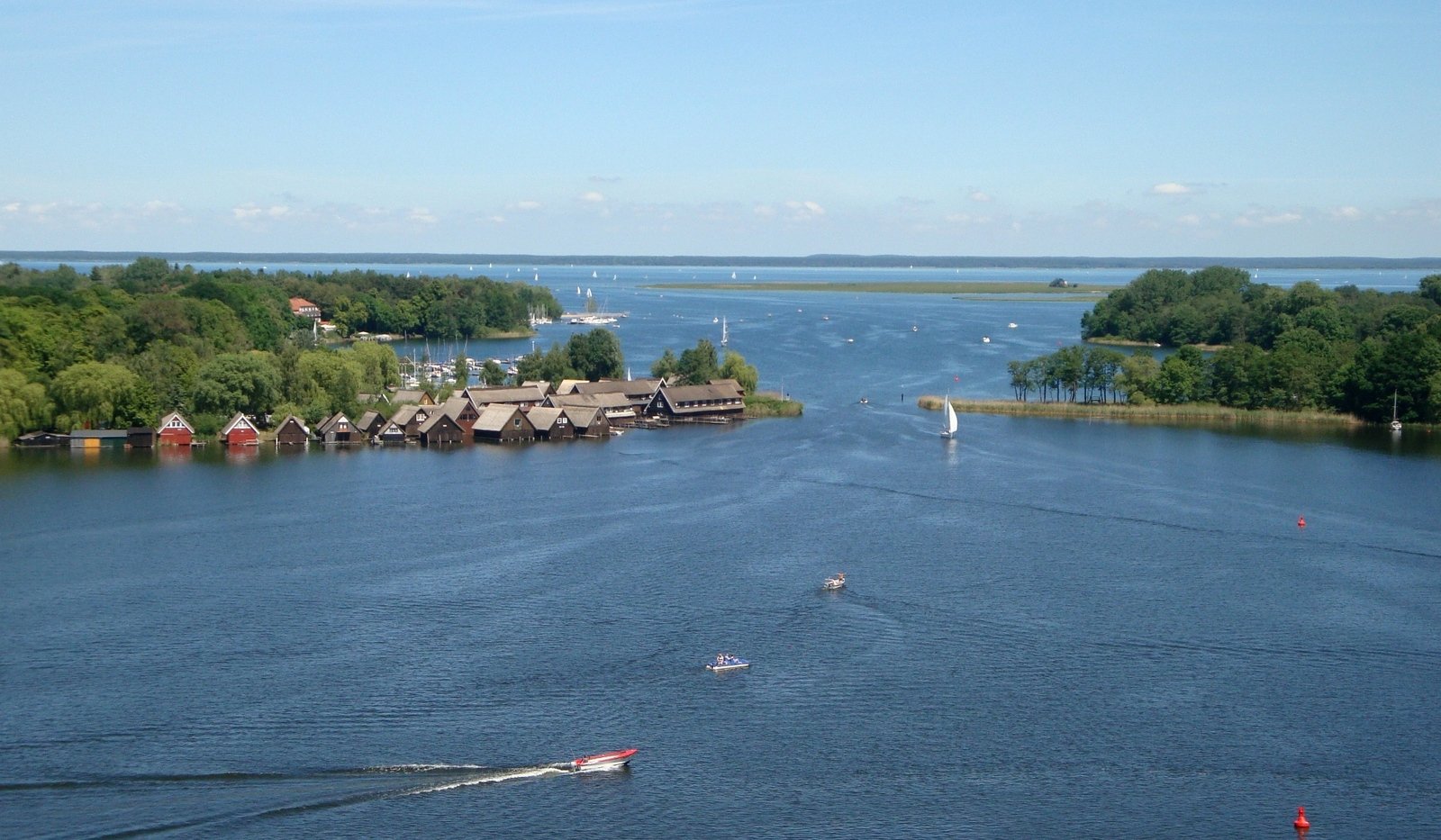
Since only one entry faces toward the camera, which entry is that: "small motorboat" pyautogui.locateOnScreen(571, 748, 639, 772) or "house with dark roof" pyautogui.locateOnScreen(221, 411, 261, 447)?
the house with dark roof

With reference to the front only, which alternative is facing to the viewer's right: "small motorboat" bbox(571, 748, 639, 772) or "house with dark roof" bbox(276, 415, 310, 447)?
the small motorboat

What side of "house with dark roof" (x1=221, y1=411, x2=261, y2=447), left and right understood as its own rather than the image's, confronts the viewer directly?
front

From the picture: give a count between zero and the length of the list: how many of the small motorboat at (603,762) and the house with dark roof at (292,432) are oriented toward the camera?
1

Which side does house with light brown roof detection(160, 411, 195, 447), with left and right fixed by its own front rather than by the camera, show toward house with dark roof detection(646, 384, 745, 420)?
left

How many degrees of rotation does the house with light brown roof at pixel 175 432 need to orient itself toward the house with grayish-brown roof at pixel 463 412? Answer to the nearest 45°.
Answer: approximately 90° to its left

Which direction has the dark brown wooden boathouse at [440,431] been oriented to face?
toward the camera

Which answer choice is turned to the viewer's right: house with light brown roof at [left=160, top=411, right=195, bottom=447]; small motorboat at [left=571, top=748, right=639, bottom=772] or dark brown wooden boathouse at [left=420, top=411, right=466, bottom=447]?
the small motorboat

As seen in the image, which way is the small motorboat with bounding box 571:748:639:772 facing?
to the viewer's right

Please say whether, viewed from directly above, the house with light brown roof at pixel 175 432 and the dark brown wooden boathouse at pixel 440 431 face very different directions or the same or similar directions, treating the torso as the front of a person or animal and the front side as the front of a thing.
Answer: same or similar directions

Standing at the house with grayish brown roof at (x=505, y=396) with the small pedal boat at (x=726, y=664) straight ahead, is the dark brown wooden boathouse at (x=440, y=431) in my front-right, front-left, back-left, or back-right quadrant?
front-right

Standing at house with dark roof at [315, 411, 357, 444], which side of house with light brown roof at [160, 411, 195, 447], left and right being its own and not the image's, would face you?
left

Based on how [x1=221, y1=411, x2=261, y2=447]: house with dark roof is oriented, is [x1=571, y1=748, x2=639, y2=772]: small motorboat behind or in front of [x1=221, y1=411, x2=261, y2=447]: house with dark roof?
in front

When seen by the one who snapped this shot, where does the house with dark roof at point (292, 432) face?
facing the viewer

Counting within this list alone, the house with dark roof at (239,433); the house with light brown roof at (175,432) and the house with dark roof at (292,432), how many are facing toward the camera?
3

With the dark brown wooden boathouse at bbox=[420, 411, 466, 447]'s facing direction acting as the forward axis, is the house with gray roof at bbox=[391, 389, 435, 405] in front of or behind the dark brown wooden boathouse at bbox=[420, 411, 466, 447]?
behind

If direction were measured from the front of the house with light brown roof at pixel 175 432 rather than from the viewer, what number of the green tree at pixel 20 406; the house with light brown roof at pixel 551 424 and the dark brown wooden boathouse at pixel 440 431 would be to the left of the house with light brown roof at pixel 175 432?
2

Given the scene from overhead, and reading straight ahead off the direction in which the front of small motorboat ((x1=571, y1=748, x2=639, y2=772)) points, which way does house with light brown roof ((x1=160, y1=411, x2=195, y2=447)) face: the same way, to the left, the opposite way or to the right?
to the right
